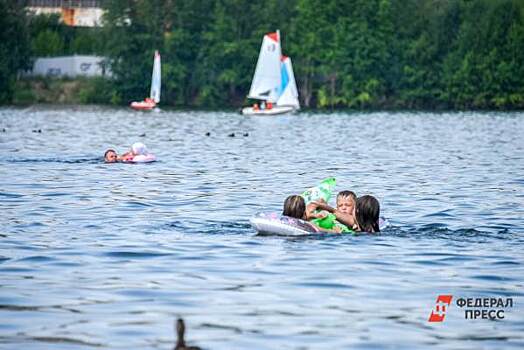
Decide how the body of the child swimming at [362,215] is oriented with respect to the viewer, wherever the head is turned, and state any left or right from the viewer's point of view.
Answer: facing away from the viewer and to the left of the viewer

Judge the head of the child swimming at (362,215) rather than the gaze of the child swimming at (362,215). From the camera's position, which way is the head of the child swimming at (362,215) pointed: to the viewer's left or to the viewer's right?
to the viewer's left

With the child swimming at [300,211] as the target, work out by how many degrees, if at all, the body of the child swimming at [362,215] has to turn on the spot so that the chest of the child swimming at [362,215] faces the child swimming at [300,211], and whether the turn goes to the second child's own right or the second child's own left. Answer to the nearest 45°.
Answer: approximately 45° to the second child's own left
